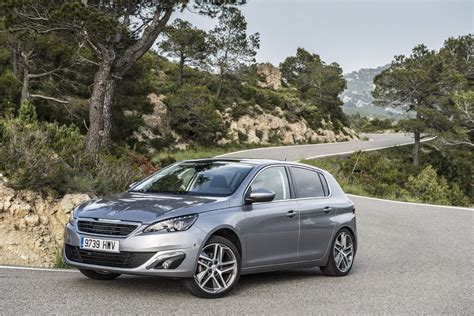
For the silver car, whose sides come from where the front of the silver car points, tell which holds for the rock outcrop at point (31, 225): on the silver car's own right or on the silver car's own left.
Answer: on the silver car's own right

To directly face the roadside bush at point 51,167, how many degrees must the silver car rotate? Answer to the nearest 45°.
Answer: approximately 90° to its right

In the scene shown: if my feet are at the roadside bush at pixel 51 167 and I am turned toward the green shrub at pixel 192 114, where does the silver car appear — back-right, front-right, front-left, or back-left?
back-right

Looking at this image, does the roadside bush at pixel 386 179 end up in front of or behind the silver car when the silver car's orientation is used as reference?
behind

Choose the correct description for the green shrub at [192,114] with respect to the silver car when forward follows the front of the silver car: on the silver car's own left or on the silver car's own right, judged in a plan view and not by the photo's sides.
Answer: on the silver car's own right

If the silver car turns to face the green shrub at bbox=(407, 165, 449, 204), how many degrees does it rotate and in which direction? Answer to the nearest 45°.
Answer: approximately 180°

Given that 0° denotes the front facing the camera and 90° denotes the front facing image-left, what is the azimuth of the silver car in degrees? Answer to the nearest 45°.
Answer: approximately 45°
